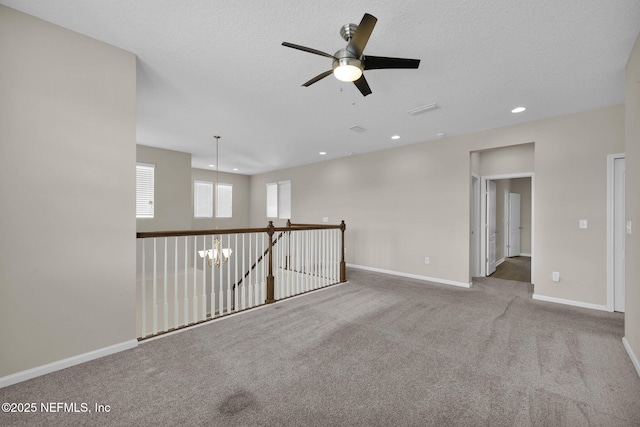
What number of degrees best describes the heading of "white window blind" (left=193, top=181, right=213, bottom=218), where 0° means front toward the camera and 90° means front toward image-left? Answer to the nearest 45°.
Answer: approximately 0°

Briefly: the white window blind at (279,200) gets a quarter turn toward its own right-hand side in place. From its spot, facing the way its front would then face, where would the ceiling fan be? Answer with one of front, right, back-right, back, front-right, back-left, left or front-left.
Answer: back-left

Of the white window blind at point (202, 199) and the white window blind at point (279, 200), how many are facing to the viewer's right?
0

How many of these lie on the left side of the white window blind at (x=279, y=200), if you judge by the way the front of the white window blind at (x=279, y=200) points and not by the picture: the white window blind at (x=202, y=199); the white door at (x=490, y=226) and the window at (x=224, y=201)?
1

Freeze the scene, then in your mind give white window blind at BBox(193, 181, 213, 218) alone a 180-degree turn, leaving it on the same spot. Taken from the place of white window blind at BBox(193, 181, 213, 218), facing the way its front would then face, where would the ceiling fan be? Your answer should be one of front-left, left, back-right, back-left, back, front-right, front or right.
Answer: back

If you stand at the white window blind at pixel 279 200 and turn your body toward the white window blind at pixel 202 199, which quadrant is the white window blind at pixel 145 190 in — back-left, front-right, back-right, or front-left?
front-left

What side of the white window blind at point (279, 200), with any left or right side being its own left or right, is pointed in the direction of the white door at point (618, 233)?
left

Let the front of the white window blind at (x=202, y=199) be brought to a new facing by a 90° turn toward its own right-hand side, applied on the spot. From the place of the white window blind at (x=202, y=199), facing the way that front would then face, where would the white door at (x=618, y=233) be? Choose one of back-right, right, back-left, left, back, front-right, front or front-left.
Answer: back-left

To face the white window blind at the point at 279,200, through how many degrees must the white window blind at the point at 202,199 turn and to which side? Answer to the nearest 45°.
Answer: approximately 90° to its left

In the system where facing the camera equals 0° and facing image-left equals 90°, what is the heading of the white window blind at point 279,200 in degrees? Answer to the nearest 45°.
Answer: approximately 45°

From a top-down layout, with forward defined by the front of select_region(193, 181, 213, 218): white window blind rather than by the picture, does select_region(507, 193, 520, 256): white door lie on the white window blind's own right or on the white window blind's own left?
on the white window blind's own left

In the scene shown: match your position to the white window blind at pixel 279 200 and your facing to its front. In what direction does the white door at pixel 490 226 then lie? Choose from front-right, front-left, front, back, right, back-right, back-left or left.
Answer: left

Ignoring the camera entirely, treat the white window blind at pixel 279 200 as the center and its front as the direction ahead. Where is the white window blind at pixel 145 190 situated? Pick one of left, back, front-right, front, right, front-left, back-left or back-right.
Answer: front

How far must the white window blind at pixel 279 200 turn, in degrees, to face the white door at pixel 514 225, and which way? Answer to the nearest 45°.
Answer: approximately 135° to its left
